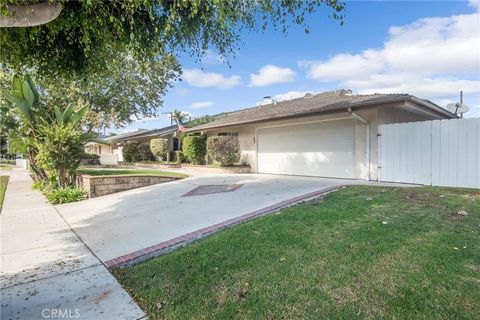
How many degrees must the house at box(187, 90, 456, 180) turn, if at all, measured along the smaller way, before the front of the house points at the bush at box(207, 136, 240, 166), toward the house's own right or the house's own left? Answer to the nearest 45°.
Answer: approximately 90° to the house's own right

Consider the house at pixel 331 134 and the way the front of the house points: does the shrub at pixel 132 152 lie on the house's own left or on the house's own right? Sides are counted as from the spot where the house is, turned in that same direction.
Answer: on the house's own right

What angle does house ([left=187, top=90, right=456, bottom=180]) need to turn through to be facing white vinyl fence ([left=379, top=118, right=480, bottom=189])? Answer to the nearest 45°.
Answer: approximately 90° to its left

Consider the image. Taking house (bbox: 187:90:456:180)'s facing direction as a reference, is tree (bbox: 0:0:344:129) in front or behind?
in front

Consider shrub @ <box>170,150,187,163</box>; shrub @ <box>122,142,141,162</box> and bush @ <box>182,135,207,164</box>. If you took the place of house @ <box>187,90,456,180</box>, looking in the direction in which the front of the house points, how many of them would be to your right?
3

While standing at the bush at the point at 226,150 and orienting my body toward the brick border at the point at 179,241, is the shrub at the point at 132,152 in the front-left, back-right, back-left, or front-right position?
back-right

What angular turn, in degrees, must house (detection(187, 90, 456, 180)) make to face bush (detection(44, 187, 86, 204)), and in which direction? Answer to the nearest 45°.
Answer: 0° — it already faces it

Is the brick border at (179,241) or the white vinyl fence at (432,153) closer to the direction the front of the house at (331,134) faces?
the brick border

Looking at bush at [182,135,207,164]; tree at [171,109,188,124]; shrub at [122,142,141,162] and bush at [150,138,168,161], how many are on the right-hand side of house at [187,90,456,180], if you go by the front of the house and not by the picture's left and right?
4

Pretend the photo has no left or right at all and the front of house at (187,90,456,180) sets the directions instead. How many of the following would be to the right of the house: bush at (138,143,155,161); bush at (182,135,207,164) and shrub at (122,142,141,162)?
3

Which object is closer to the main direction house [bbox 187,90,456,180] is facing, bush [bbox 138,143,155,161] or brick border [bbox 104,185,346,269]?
the brick border

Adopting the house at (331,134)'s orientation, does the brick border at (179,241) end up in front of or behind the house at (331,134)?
in front

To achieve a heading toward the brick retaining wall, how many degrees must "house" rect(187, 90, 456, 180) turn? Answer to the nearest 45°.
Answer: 0° — it already faces it

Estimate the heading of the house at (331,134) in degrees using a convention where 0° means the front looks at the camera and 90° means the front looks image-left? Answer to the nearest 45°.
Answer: approximately 45°

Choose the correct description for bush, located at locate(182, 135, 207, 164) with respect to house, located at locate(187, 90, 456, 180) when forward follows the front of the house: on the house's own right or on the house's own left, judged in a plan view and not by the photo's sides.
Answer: on the house's own right
